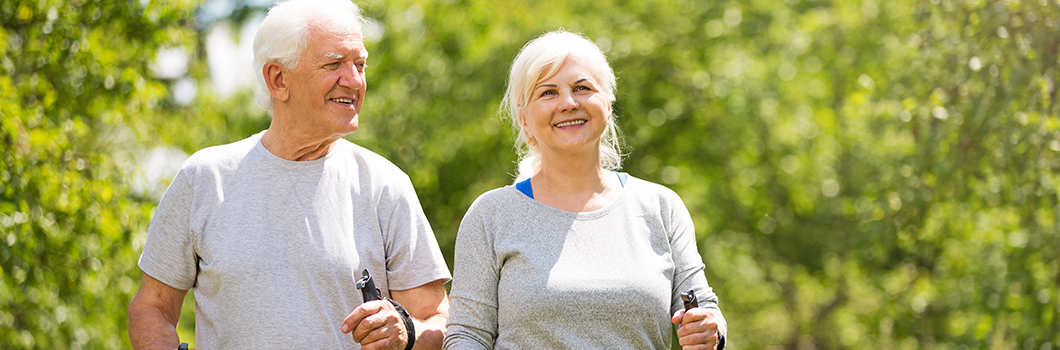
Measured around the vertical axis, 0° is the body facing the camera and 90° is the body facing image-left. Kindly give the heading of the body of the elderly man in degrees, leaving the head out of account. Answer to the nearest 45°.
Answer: approximately 0°

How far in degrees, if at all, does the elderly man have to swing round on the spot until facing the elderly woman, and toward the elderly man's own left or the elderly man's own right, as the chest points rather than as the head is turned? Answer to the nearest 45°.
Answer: approximately 45° to the elderly man's own left

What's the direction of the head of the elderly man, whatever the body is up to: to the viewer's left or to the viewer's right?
to the viewer's right

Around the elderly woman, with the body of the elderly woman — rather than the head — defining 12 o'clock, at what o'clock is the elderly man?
The elderly man is roughly at 3 o'clock from the elderly woman.
